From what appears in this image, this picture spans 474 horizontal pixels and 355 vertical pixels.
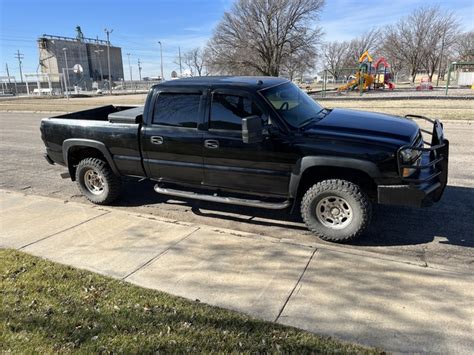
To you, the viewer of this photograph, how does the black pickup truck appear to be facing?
facing the viewer and to the right of the viewer

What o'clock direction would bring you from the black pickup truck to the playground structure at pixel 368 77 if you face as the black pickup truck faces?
The playground structure is roughly at 8 o'clock from the black pickup truck.

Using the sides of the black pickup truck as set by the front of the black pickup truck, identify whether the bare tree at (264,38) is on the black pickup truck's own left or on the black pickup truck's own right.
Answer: on the black pickup truck's own left
